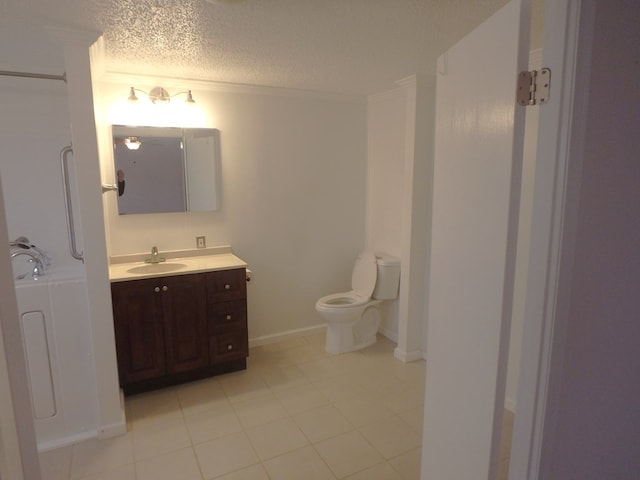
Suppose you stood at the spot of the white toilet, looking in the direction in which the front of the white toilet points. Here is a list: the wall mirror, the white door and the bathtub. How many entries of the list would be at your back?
0

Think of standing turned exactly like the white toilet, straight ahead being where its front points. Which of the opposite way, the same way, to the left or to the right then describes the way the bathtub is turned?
to the left

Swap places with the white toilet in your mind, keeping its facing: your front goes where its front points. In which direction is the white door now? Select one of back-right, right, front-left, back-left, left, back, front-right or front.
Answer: front-left

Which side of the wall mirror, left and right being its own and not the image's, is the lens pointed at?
front

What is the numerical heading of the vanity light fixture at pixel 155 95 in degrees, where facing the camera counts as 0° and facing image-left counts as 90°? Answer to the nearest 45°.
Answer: approximately 0°

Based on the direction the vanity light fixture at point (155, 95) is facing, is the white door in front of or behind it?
in front

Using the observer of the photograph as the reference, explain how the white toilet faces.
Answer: facing the viewer and to the left of the viewer

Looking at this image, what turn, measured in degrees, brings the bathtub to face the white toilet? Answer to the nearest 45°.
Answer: approximately 90° to its left
